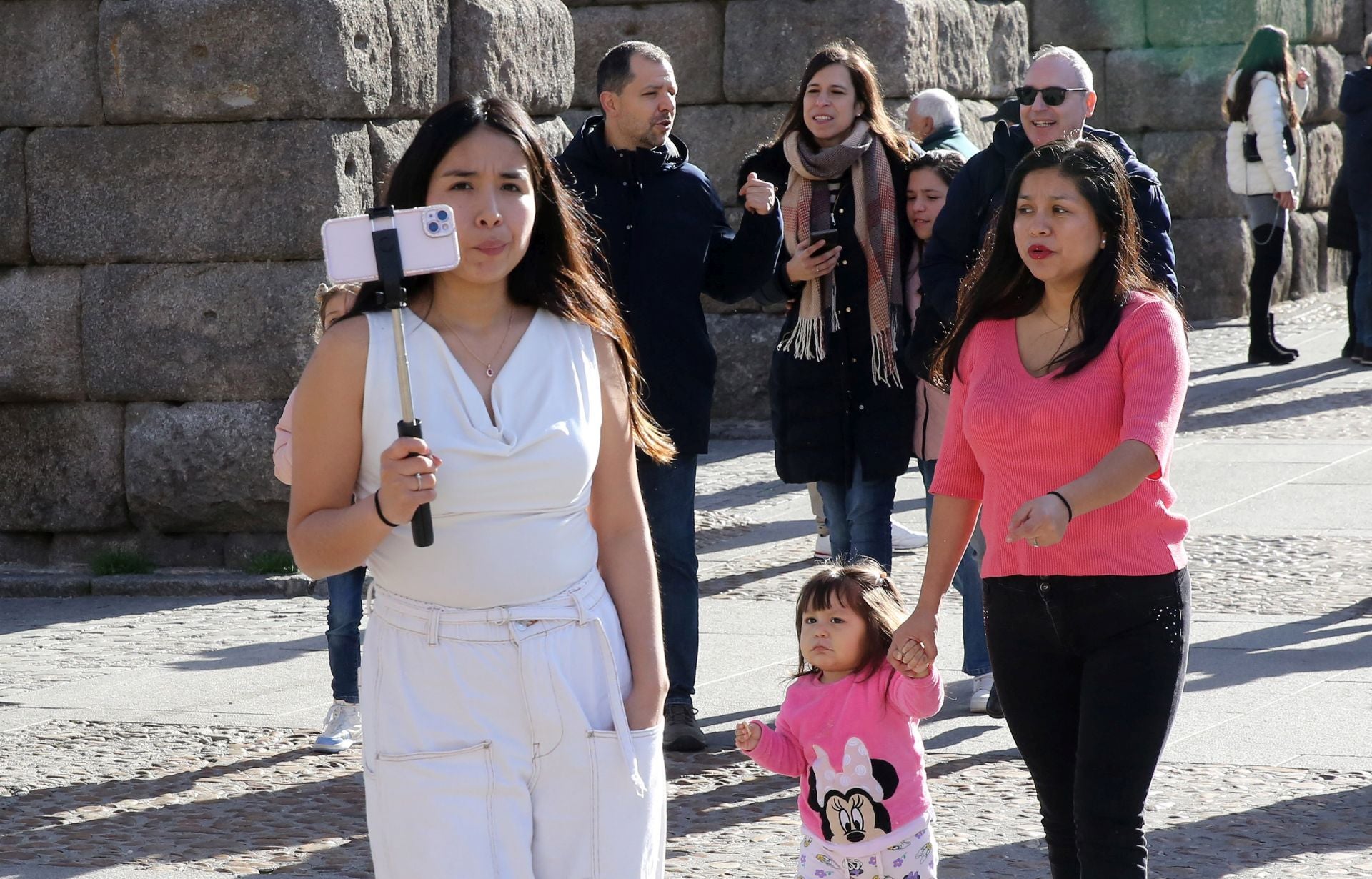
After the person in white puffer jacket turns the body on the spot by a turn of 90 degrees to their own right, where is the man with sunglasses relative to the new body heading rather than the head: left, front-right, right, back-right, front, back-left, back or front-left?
front

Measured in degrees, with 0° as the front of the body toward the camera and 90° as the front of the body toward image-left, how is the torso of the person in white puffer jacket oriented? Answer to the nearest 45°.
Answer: approximately 270°

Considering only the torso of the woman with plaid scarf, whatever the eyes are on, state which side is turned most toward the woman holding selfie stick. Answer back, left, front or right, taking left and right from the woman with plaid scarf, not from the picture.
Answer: front

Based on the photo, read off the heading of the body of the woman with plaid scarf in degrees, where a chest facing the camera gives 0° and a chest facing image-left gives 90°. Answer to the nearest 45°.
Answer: approximately 0°

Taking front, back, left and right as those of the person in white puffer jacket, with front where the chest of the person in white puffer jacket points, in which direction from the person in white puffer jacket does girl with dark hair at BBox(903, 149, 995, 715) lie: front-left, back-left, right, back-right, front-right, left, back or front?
right

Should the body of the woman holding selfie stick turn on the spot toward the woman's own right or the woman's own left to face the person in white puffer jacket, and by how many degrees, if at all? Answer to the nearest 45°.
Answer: approximately 135° to the woman's own left

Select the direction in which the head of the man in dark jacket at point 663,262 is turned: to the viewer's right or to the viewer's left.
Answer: to the viewer's right

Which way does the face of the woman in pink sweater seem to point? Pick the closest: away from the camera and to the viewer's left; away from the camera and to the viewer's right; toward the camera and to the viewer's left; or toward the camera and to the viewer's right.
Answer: toward the camera and to the viewer's left

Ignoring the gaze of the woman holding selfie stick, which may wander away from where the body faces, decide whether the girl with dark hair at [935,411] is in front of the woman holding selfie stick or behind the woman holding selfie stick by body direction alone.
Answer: behind

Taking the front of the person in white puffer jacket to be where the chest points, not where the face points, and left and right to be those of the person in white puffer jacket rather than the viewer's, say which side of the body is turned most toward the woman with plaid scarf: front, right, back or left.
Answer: right

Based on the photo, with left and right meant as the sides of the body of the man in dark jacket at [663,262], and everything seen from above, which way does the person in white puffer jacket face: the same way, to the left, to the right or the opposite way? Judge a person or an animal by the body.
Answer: to the left
